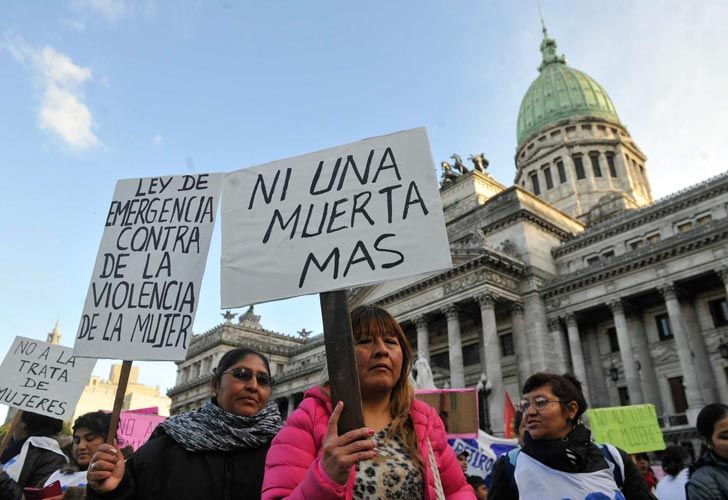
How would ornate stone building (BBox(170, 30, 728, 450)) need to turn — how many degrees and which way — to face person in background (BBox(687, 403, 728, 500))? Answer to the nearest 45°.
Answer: approximately 45° to its left

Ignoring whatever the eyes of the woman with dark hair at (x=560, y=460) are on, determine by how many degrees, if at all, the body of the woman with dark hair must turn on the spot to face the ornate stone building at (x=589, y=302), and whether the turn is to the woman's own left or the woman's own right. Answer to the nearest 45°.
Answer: approximately 135° to the woman's own right

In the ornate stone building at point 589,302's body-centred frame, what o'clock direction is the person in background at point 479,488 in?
The person in background is roughly at 11 o'clock from the ornate stone building.

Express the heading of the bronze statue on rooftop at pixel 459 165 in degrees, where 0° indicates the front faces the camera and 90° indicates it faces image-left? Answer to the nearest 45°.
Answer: approximately 90°

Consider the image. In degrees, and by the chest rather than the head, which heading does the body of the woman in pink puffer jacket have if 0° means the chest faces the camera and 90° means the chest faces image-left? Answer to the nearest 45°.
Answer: approximately 0°

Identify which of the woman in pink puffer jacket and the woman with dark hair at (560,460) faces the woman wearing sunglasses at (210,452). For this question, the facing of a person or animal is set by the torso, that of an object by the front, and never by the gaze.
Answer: the woman with dark hair
